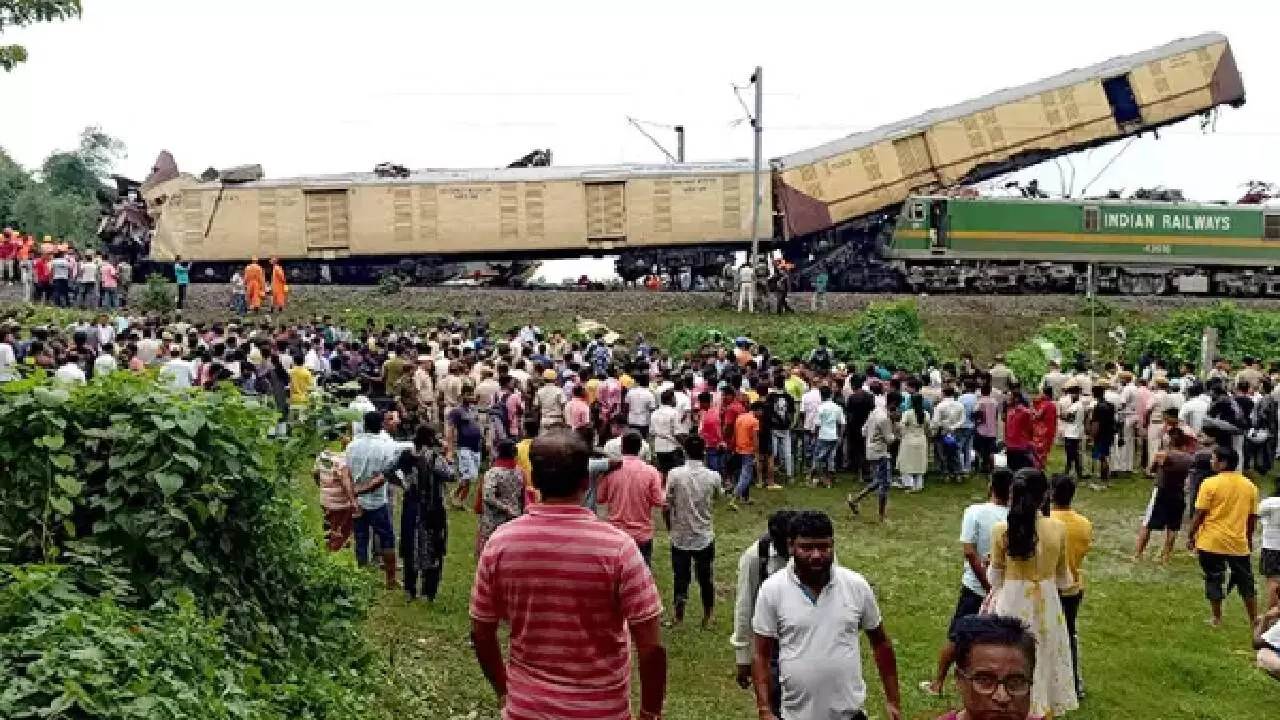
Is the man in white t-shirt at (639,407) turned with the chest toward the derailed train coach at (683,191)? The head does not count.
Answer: yes

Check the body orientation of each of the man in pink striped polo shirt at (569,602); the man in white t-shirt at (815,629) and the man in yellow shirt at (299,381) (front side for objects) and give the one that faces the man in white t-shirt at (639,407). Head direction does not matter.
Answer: the man in pink striped polo shirt

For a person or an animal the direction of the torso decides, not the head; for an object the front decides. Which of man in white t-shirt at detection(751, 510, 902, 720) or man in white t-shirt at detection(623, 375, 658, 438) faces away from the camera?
man in white t-shirt at detection(623, 375, 658, 438)

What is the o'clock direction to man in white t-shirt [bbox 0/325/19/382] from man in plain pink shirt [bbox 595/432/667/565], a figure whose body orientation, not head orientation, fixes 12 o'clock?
The man in white t-shirt is roughly at 10 o'clock from the man in plain pink shirt.

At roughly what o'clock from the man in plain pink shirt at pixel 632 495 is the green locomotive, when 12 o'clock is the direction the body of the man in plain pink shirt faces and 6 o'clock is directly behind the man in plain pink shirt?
The green locomotive is roughly at 1 o'clock from the man in plain pink shirt.

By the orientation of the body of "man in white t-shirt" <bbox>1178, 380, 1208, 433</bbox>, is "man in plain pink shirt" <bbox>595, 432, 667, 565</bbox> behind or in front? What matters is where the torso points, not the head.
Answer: behind

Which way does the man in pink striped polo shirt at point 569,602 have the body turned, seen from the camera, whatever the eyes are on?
away from the camera

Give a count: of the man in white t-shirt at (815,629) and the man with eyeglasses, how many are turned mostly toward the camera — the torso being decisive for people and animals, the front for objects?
2

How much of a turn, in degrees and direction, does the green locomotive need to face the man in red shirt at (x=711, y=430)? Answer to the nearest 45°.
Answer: approximately 90° to its left

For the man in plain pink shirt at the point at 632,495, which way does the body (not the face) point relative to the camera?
away from the camera

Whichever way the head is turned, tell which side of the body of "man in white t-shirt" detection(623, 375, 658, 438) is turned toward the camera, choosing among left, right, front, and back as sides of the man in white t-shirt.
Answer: back

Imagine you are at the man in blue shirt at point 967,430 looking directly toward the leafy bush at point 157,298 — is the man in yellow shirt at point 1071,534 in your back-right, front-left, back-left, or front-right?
back-left

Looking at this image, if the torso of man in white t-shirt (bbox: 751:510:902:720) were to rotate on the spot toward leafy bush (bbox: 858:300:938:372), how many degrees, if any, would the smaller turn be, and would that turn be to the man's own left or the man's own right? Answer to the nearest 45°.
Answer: approximately 180°
